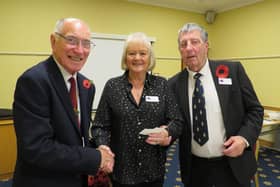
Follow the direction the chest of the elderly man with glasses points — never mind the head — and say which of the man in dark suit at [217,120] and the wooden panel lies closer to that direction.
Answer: the man in dark suit

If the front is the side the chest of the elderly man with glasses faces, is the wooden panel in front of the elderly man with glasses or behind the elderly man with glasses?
behind

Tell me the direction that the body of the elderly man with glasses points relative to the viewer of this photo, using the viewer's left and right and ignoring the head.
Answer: facing the viewer and to the right of the viewer

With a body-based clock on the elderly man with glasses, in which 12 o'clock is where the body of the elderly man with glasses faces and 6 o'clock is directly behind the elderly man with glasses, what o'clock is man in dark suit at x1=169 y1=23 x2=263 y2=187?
The man in dark suit is roughly at 10 o'clock from the elderly man with glasses.
